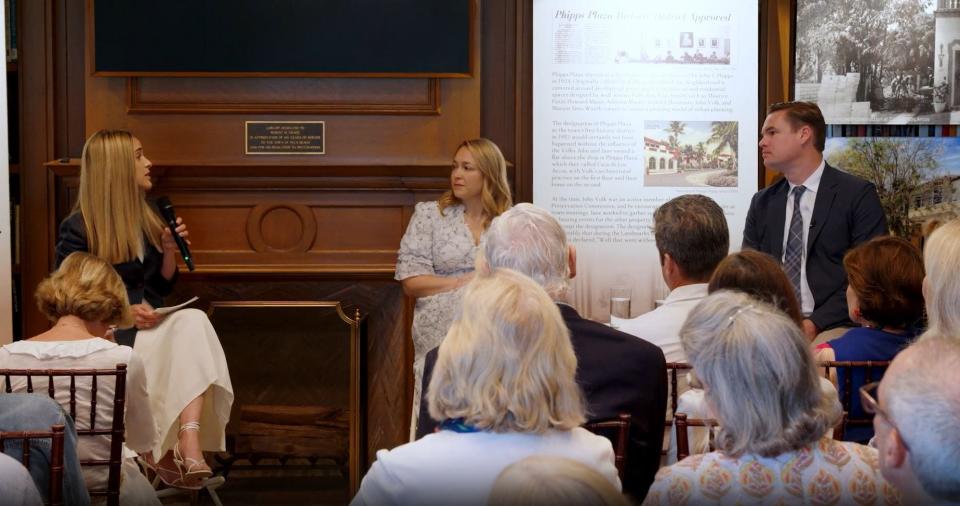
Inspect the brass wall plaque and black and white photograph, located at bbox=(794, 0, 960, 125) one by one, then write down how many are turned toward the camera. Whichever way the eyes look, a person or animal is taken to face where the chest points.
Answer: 2

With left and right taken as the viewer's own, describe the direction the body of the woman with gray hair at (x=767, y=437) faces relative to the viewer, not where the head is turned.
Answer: facing away from the viewer

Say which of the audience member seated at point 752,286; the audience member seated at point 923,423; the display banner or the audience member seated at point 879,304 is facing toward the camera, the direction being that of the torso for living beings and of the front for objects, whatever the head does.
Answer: the display banner

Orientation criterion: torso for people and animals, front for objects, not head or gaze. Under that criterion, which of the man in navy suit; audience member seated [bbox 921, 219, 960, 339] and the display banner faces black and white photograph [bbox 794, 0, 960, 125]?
the audience member seated

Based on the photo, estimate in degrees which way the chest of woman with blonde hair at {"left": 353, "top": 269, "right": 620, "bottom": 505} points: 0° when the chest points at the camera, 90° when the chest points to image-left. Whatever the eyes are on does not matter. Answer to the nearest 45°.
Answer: approximately 180°

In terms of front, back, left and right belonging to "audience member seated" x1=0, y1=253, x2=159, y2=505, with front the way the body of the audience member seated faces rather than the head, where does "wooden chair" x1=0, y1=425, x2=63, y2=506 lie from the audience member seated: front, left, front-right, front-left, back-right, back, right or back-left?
back

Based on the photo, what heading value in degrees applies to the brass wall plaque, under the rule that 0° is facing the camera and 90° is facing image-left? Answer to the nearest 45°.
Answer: approximately 0°

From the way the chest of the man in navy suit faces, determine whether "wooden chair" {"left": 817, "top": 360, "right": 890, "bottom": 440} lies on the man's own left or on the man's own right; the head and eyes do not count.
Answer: on the man's own left
